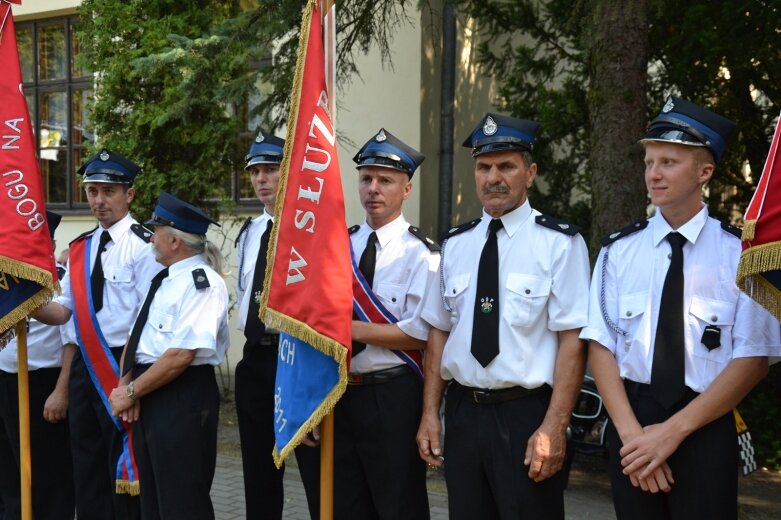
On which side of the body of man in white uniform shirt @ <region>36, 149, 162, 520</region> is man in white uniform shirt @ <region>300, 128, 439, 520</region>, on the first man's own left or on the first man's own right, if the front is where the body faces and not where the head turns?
on the first man's own left

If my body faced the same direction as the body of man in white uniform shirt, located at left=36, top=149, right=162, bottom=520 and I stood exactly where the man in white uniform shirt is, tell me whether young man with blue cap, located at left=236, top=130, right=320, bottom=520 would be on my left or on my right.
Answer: on my left

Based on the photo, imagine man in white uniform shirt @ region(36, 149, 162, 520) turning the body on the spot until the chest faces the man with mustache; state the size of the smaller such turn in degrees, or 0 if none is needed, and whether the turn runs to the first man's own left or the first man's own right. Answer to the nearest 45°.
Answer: approximately 90° to the first man's own left

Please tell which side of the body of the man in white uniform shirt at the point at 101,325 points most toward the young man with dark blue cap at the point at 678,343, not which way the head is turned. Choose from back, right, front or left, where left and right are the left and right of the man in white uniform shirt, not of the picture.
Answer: left

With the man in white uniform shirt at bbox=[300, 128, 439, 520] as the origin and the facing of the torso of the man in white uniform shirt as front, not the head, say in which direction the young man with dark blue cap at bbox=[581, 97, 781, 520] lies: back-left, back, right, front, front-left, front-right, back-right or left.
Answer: left

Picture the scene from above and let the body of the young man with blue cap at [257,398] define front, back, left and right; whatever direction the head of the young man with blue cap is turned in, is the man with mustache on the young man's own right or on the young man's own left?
on the young man's own left

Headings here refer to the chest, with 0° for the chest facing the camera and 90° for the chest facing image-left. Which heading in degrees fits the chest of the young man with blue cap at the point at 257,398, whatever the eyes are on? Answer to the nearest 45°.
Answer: approximately 45°

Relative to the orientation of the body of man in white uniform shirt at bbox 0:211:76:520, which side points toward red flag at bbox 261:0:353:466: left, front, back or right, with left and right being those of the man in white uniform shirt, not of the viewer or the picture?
left

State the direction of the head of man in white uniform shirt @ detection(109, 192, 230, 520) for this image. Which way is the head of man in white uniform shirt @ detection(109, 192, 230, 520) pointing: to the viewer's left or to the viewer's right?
to the viewer's left

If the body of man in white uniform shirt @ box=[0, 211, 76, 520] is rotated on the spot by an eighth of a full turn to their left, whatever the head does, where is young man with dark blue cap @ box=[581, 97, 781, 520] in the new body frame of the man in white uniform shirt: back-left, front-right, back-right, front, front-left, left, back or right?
front-left
